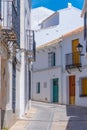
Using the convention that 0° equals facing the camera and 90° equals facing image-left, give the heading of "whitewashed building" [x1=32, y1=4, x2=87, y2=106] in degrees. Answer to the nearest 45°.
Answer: approximately 45°
